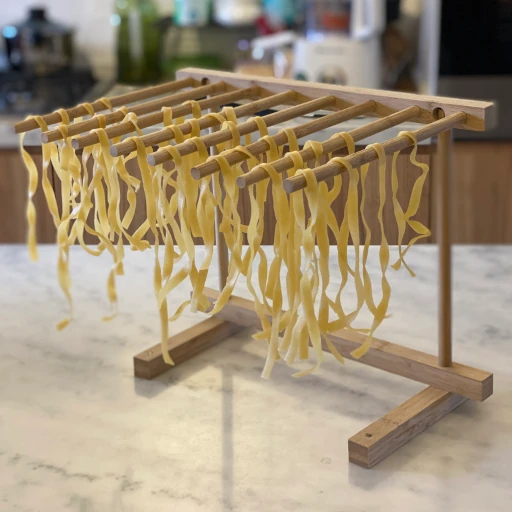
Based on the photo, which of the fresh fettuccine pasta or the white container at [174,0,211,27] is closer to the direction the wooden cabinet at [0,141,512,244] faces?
the fresh fettuccine pasta

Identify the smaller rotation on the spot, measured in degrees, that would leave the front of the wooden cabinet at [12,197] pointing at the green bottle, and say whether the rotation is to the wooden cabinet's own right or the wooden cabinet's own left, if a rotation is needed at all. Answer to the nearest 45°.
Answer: approximately 135° to the wooden cabinet's own left

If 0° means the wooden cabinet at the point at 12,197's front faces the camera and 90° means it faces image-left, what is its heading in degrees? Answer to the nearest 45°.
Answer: approximately 0°

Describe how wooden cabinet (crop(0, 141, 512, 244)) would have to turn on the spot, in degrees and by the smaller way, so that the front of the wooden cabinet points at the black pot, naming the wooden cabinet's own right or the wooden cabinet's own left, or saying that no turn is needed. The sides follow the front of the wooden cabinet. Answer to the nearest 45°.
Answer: approximately 90° to the wooden cabinet's own right

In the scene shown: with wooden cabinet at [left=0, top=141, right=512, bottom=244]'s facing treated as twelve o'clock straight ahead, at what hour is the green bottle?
The green bottle is roughly at 4 o'clock from the wooden cabinet.

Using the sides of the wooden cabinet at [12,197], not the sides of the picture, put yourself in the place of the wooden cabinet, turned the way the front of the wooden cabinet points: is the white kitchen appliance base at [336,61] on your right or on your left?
on your left

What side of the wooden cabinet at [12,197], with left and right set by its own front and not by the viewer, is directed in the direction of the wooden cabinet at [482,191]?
left

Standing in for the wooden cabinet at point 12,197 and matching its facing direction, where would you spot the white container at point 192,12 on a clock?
The white container is roughly at 8 o'clock from the wooden cabinet.
